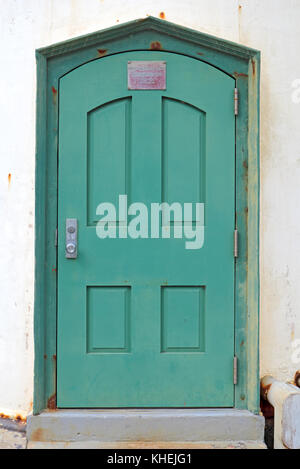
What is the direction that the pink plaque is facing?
toward the camera
